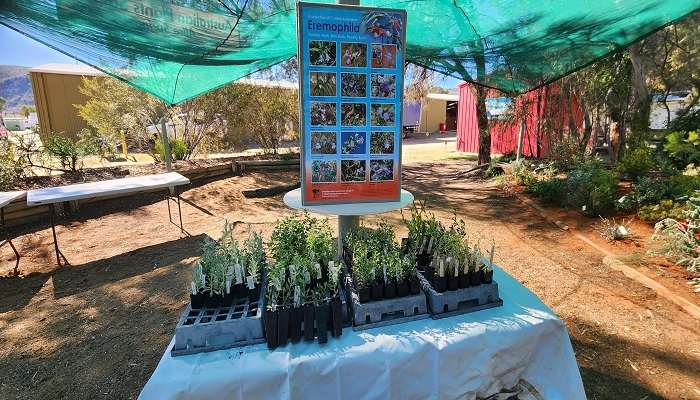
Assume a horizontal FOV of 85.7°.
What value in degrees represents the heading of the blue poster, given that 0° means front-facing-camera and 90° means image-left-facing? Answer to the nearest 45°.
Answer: approximately 0°

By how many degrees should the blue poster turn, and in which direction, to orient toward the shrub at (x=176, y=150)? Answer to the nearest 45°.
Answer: approximately 135° to its right

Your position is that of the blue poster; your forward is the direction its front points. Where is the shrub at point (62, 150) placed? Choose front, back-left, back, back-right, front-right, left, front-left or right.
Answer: back-right

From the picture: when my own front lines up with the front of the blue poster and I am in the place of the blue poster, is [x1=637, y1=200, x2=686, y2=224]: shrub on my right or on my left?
on my left

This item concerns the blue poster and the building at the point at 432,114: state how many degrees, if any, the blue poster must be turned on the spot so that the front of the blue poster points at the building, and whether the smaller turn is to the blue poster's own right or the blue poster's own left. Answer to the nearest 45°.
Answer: approximately 180°

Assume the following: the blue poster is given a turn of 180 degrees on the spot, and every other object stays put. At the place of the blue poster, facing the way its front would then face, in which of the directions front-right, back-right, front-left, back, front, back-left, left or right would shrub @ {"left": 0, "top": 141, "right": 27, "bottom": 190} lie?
front-left

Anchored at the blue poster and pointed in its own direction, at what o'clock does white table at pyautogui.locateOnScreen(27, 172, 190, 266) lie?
The white table is roughly at 4 o'clock from the blue poster.

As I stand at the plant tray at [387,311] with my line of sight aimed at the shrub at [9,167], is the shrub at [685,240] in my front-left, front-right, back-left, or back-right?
back-right

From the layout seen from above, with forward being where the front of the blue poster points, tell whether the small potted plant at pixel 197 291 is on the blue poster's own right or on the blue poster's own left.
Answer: on the blue poster's own right
